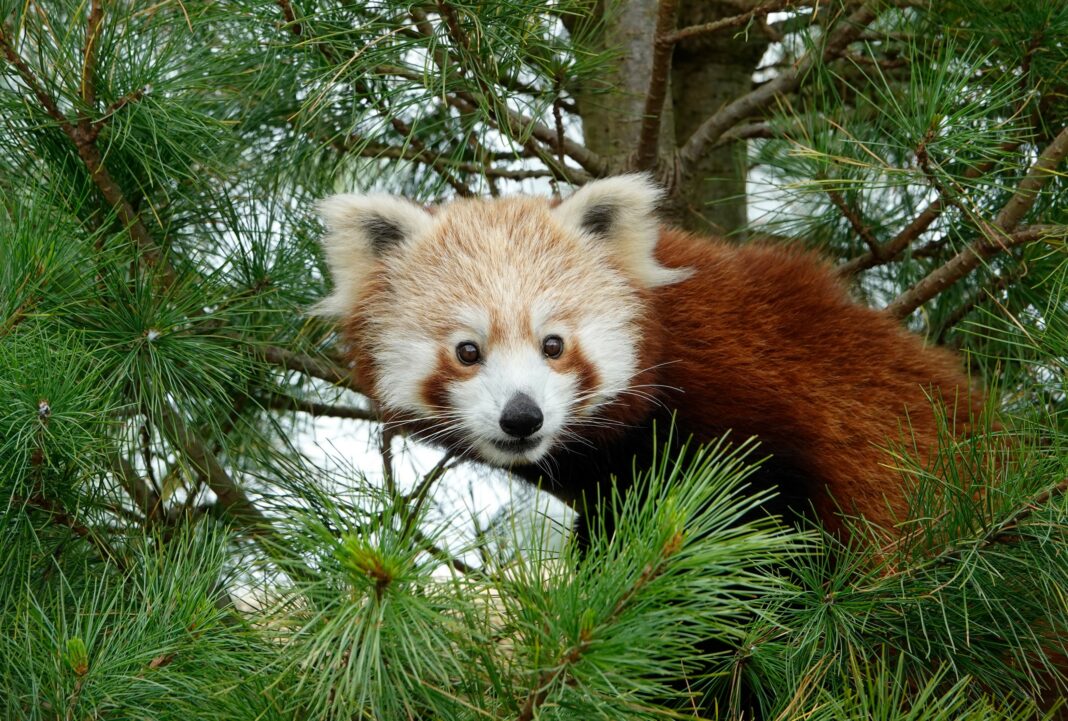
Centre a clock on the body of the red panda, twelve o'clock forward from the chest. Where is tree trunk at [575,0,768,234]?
The tree trunk is roughly at 5 o'clock from the red panda.

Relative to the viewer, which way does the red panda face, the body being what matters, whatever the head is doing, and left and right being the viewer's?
facing the viewer and to the left of the viewer
